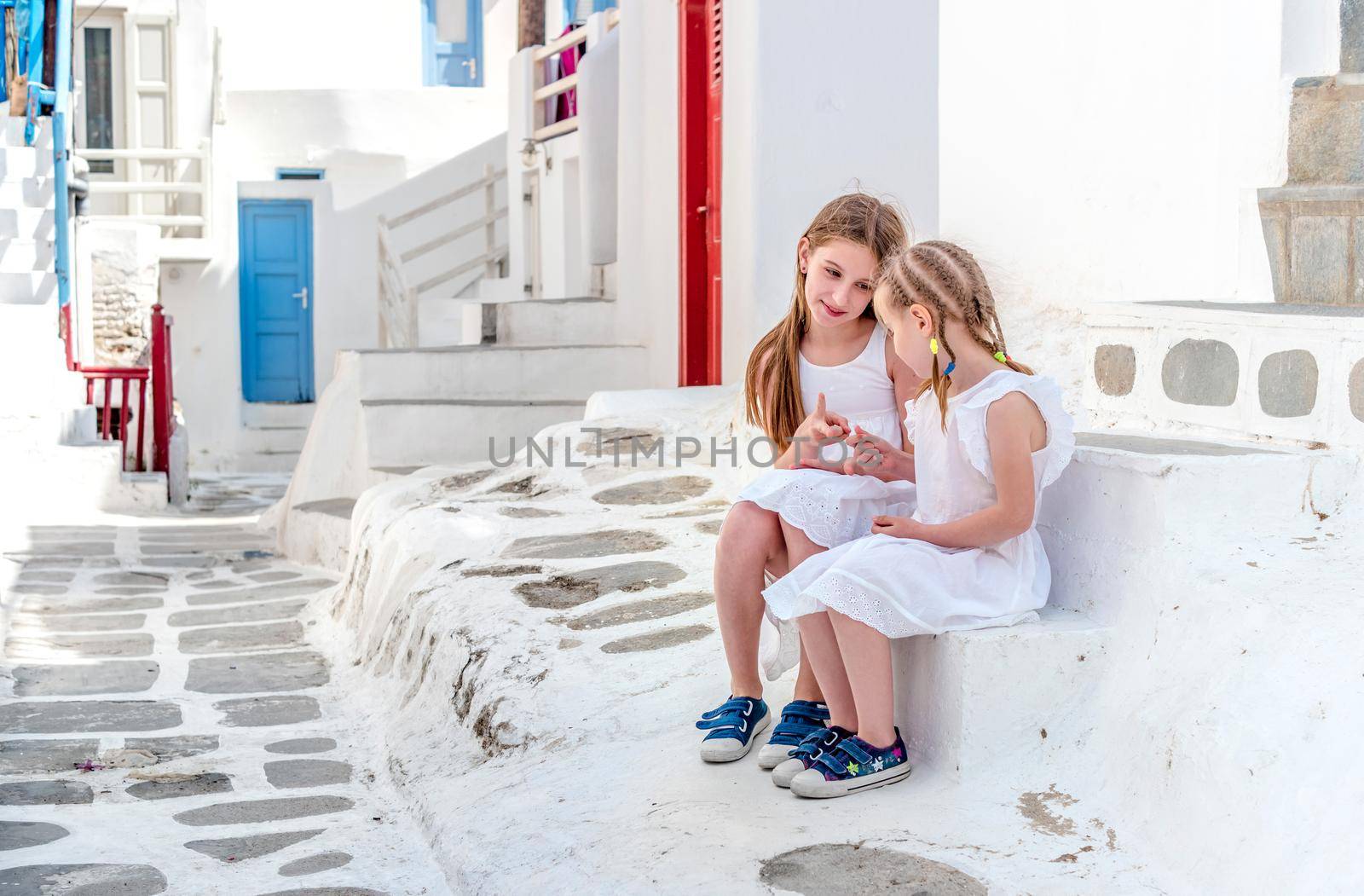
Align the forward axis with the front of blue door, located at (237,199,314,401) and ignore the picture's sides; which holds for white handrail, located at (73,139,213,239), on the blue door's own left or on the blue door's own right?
on the blue door's own right

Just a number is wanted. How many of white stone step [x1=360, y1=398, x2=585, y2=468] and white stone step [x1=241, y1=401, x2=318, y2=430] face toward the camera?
2

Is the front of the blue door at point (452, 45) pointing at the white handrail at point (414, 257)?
yes

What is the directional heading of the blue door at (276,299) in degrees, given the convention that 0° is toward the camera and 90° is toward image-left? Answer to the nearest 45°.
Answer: approximately 0°

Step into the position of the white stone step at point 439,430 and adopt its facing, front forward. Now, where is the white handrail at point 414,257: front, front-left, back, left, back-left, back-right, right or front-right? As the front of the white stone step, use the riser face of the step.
back

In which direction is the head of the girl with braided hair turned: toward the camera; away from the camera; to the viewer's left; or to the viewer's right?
to the viewer's left

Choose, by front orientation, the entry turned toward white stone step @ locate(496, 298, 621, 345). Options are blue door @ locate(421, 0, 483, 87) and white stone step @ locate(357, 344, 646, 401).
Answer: the blue door

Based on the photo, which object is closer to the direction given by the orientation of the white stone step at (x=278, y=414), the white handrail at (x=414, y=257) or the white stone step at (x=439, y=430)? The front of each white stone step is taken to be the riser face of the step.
the white stone step
